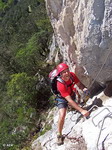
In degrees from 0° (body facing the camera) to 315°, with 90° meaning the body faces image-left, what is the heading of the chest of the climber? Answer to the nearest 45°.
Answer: approximately 315°
